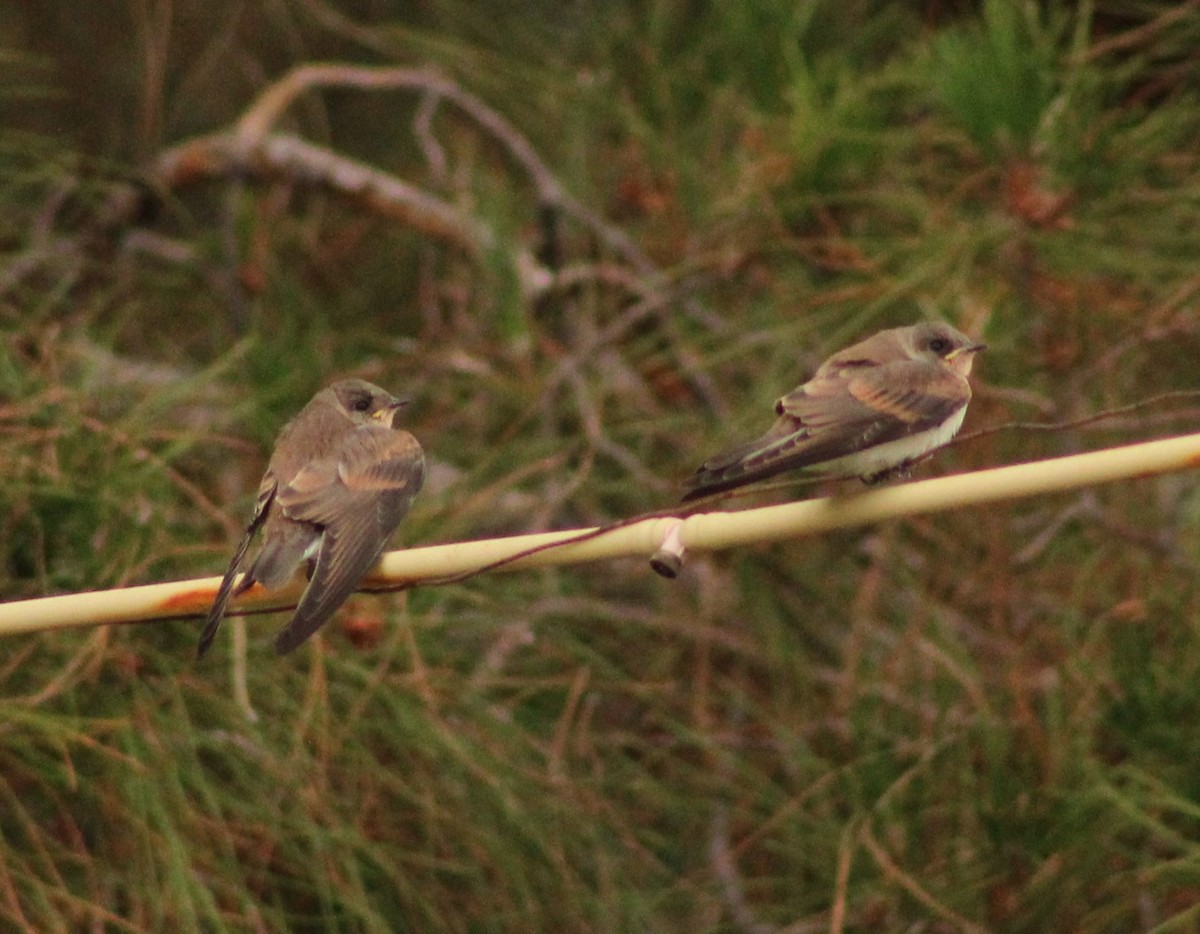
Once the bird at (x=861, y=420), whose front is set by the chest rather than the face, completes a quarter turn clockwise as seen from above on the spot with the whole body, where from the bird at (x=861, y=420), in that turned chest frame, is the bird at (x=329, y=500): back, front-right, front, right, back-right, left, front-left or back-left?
right

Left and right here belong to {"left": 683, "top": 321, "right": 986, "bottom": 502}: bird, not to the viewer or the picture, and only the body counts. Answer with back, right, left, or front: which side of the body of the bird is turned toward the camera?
right

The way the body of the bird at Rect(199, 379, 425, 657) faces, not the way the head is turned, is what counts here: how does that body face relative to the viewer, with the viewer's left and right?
facing away from the viewer and to the right of the viewer
